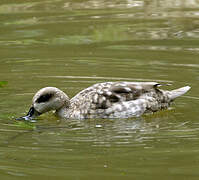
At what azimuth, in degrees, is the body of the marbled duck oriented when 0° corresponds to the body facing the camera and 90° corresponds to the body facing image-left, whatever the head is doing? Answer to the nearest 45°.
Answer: approximately 90°
